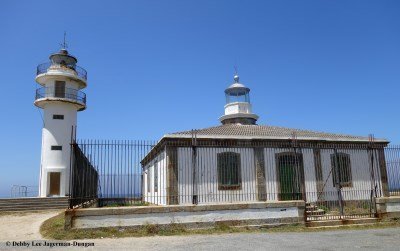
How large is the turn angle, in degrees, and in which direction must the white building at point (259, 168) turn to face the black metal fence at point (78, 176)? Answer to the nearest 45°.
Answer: approximately 45° to its right

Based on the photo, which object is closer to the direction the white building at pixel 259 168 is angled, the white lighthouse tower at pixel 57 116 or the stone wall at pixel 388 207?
the stone wall

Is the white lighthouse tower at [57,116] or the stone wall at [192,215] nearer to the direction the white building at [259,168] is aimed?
the stone wall

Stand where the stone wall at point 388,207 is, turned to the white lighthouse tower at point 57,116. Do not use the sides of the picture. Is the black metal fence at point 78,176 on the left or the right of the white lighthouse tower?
left

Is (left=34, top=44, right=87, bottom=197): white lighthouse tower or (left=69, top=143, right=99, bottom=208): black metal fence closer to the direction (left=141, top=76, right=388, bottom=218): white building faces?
the black metal fence

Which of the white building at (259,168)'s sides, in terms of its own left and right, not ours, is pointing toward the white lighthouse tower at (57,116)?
right

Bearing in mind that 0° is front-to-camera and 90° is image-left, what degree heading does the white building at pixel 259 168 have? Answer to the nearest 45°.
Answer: approximately 0°
